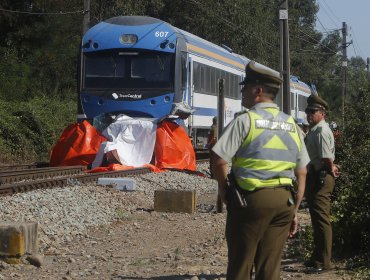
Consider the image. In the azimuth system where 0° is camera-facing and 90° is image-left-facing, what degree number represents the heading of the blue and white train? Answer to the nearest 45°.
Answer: approximately 45°

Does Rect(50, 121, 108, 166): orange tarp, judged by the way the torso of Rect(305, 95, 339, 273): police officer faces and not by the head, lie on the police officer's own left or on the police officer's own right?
on the police officer's own right

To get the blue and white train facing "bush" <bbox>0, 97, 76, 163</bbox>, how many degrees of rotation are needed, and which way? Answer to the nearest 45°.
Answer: approximately 90° to its right

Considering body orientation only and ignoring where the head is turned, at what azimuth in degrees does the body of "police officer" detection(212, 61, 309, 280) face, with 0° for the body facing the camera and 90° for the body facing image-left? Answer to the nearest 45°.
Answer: approximately 135°

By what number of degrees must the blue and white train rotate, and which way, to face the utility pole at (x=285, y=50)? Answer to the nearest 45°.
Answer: approximately 180°

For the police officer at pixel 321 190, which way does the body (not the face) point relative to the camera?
to the viewer's left
